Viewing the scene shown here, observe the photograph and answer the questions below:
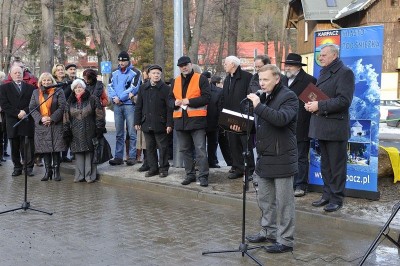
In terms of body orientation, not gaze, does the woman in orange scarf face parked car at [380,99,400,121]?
no

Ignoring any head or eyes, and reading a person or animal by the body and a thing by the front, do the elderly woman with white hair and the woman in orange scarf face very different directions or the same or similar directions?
same or similar directions

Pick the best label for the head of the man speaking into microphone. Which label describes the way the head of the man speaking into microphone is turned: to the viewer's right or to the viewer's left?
to the viewer's left

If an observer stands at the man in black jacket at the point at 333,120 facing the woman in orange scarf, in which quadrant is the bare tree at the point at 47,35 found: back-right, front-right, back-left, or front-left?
front-right

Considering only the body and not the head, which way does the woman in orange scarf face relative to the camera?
toward the camera

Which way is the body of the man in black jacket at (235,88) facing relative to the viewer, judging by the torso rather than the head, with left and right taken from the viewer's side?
facing the viewer and to the left of the viewer

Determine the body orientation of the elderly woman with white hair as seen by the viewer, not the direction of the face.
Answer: toward the camera

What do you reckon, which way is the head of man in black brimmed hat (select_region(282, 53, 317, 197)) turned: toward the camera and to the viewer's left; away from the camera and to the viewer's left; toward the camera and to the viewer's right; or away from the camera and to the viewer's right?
toward the camera and to the viewer's left

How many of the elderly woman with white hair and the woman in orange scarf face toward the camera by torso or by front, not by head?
2

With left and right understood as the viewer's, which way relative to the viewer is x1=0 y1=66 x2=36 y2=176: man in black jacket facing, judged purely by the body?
facing the viewer

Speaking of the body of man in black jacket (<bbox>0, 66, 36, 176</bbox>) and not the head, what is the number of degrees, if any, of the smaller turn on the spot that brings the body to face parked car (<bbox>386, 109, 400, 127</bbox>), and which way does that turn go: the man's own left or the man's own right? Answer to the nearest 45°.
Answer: approximately 135° to the man's own left

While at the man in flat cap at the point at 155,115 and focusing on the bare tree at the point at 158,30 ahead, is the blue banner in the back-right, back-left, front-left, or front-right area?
back-right
